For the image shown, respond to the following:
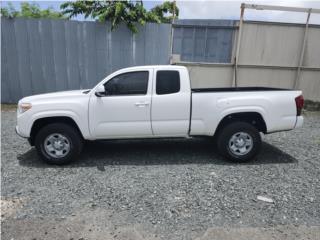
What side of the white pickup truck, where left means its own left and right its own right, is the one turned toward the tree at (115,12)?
right

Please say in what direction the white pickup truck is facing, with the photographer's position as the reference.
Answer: facing to the left of the viewer
